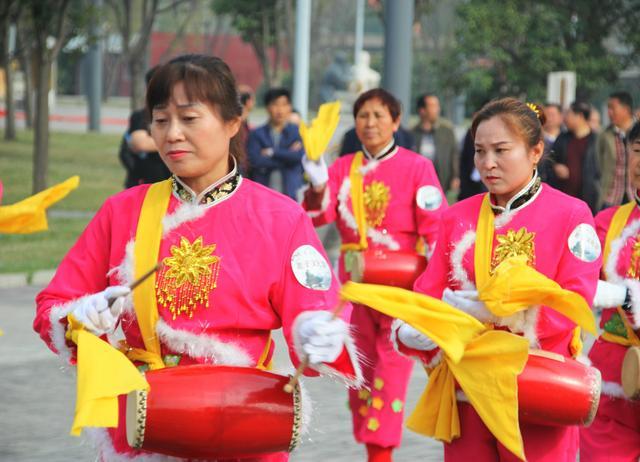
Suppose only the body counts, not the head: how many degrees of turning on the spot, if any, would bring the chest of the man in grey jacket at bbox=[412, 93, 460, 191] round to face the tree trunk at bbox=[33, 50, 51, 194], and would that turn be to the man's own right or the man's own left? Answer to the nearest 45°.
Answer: approximately 90° to the man's own right

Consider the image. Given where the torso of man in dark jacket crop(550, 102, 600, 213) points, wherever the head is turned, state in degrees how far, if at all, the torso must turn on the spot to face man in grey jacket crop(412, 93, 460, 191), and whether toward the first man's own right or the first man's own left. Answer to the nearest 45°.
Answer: approximately 90° to the first man's own right

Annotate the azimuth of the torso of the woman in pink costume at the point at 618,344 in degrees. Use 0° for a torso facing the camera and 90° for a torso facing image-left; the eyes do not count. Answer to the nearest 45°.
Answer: approximately 0°

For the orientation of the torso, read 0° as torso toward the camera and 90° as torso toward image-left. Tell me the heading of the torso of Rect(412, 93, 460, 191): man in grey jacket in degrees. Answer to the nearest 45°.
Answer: approximately 45°

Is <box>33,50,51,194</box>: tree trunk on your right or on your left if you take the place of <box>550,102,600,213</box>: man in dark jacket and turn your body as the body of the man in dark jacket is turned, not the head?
on your right

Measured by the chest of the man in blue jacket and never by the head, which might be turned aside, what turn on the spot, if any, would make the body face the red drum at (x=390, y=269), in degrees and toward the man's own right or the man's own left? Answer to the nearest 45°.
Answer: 0° — they already face it

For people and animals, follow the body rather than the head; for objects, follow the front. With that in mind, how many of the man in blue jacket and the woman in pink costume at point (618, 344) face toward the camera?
2

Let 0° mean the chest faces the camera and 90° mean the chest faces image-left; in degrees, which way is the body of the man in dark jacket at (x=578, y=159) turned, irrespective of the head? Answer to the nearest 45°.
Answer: approximately 45°

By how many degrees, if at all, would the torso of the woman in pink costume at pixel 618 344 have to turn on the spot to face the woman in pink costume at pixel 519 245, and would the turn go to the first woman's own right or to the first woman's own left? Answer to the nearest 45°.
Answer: approximately 45° to the first woman's own right
